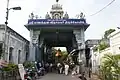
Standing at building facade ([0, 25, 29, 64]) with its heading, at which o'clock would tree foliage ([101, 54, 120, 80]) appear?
The tree foliage is roughly at 1 o'clock from the building facade.

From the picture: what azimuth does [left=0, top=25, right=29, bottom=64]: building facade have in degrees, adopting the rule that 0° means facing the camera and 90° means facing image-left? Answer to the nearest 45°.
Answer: approximately 315°
